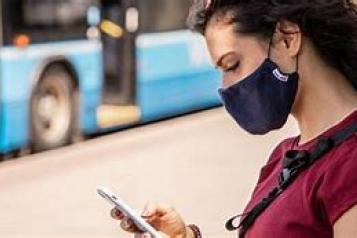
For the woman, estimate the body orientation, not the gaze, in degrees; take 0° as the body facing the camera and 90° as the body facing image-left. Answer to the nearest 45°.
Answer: approximately 90°

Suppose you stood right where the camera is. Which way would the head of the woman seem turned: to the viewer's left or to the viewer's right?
to the viewer's left

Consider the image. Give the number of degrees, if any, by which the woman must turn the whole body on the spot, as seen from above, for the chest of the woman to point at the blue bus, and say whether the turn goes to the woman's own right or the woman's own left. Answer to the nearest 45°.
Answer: approximately 90° to the woman's own right
